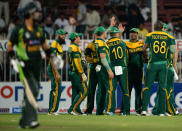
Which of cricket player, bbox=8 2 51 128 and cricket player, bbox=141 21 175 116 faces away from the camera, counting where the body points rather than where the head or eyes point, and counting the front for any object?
cricket player, bbox=141 21 175 116

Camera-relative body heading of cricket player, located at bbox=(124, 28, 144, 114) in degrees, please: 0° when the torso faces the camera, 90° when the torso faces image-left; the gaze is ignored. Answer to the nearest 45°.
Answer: approximately 0°

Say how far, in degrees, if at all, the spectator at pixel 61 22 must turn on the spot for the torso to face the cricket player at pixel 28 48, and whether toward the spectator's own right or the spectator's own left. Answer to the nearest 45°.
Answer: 0° — they already face them

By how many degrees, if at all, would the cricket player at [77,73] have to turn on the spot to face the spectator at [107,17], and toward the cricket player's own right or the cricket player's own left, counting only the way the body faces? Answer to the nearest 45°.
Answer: approximately 90° to the cricket player's own left

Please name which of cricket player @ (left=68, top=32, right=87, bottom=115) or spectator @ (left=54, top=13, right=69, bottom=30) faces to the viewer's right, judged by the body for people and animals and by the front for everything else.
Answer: the cricket player

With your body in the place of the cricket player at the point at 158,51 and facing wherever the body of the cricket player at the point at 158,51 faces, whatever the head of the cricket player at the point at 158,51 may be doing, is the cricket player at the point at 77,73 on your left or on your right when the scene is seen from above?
on your left

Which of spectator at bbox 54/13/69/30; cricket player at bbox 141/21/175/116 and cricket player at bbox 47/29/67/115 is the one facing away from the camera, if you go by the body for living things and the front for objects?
cricket player at bbox 141/21/175/116

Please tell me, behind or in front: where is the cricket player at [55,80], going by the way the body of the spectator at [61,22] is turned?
in front

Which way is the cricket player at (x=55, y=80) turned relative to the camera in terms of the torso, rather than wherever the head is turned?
to the viewer's right

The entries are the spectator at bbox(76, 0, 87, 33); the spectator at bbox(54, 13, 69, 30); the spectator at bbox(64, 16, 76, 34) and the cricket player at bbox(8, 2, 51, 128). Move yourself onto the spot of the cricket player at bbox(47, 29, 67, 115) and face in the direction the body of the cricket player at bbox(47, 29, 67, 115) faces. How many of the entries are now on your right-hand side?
1

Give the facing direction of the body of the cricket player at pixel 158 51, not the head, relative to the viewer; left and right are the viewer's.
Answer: facing away from the viewer
